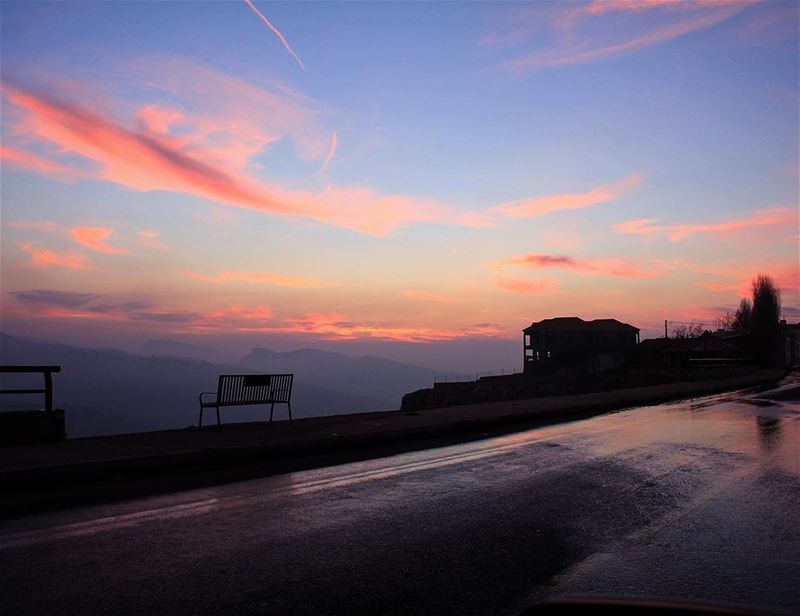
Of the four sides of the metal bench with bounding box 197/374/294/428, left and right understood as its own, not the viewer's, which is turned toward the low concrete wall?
left

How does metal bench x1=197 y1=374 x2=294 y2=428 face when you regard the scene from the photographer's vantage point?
facing away from the viewer and to the left of the viewer
